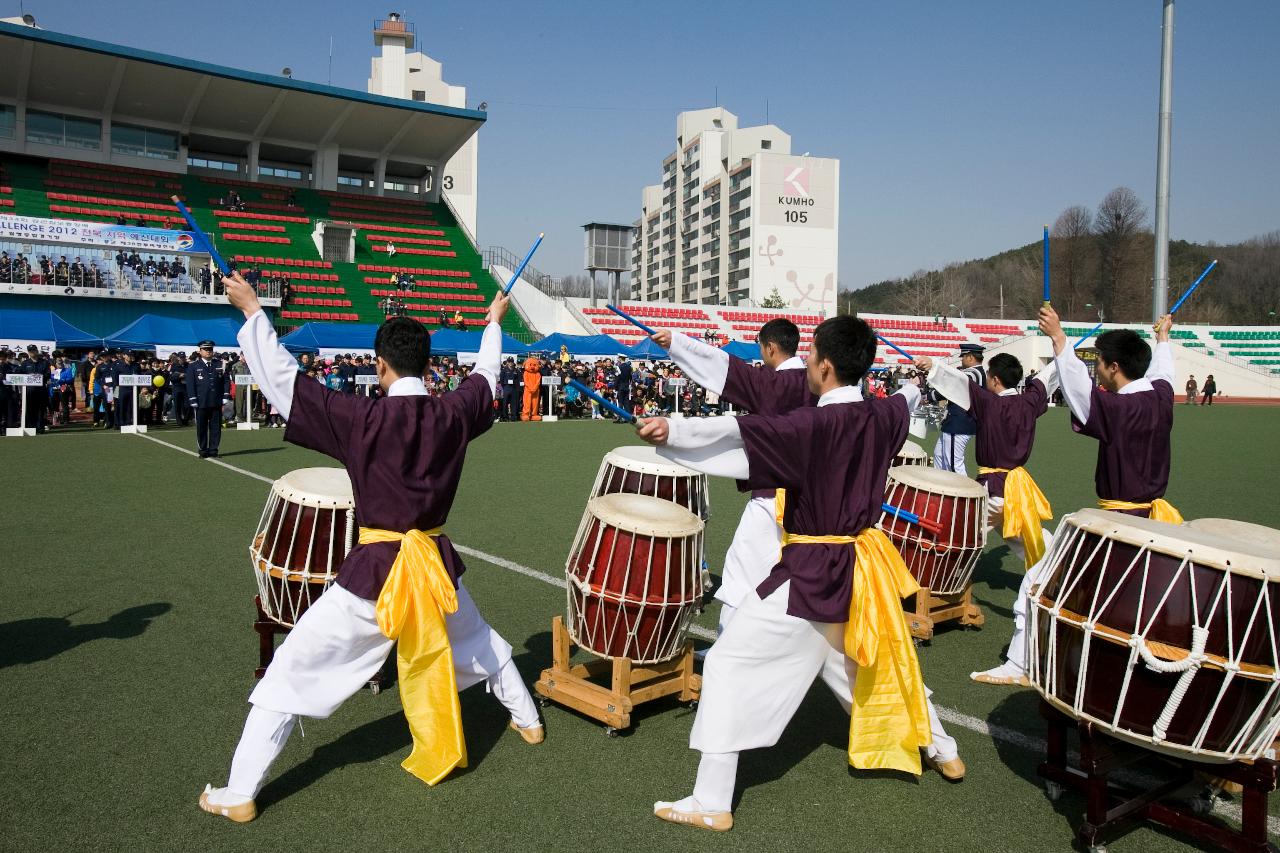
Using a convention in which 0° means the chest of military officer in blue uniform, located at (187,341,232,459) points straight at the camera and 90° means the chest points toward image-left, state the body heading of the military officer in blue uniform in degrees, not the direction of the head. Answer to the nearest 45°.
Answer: approximately 0°

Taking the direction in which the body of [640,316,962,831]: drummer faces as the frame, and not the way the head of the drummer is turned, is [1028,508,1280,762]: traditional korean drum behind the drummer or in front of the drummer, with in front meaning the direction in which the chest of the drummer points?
behind

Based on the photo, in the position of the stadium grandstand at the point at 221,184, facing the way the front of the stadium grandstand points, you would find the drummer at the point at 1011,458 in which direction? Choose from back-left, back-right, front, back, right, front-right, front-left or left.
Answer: front-right

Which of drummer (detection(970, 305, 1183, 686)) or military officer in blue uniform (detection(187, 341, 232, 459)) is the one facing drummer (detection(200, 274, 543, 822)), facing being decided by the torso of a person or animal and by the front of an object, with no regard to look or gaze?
the military officer in blue uniform

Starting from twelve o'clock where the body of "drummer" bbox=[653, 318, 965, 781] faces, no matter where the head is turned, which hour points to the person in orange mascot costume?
The person in orange mascot costume is roughly at 1 o'clock from the drummer.

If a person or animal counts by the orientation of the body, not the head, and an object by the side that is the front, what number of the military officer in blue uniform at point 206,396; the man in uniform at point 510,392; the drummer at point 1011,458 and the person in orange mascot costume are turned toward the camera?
3

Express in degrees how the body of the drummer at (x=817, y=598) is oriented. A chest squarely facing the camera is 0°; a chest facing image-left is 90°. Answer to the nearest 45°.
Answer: approximately 135°

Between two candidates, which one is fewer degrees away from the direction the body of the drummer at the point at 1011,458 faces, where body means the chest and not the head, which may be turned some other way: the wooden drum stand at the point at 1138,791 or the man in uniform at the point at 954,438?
the man in uniform

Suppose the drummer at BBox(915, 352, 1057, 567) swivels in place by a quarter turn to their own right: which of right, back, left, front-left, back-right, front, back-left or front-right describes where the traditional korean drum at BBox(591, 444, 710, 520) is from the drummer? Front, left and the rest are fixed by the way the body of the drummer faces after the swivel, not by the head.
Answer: back

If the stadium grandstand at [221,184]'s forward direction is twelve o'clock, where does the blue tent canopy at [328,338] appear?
The blue tent canopy is roughly at 1 o'clock from the stadium grandstand.

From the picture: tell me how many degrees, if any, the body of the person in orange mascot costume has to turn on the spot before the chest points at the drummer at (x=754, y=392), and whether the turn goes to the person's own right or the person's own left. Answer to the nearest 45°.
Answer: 0° — they already face them

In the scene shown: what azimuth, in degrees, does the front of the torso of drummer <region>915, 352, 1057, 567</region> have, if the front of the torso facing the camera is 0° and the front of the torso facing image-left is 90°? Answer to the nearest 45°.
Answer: approximately 135°
